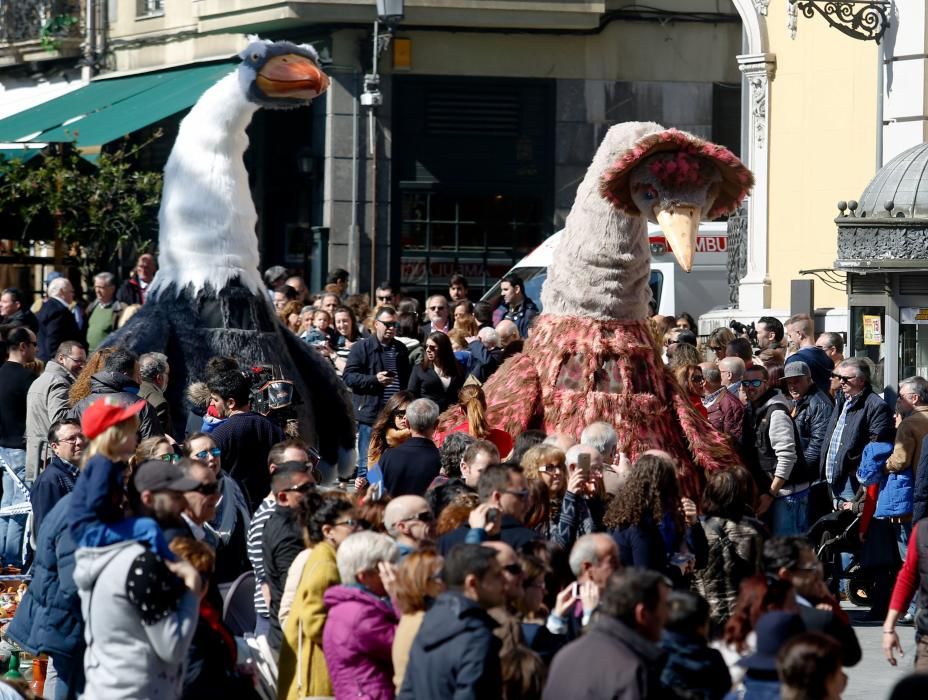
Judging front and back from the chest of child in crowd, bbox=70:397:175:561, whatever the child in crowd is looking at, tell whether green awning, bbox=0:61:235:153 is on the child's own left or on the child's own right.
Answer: on the child's own left

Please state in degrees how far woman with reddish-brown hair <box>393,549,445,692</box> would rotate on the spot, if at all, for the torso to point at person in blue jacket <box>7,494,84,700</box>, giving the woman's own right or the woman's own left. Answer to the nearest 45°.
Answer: approximately 135° to the woman's own left

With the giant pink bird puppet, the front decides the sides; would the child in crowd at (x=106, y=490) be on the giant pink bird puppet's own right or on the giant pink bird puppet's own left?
on the giant pink bird puppet's own right

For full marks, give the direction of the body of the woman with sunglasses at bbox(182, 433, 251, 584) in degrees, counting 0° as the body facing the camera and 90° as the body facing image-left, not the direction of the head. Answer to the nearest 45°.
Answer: approximately 315°

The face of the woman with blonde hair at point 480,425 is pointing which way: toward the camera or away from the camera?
away from the camera

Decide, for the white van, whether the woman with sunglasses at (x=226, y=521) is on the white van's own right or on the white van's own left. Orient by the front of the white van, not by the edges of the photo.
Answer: on the white van's own left
